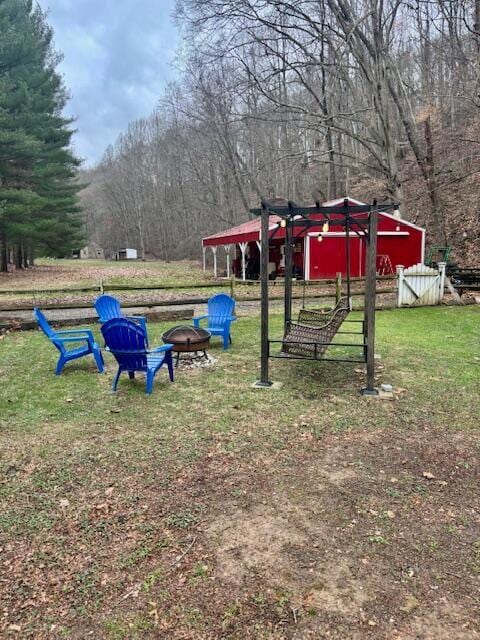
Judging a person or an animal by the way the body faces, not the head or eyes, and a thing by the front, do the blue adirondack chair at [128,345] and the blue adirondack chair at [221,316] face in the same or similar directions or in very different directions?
very different directions

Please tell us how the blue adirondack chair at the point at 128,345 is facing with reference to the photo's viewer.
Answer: facing away from the viewer and to the right of the viewer

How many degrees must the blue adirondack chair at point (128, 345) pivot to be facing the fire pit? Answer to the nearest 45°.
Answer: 0° — it already faces it

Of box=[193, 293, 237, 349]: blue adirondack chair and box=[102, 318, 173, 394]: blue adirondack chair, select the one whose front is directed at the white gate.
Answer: box=[102, 318, 173, 394]: blue adirondack chair

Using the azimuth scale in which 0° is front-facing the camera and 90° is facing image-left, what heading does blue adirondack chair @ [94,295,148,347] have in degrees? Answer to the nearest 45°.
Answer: approximately 315°

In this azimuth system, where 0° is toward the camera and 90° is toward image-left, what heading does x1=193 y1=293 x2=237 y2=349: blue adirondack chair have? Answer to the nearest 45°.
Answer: approximately 45°

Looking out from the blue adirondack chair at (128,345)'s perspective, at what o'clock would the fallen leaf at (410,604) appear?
The fallen leaf is roughly at 4 o'clock from the blue adirondack chair.

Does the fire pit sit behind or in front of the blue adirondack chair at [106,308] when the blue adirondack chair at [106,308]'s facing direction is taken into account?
in front

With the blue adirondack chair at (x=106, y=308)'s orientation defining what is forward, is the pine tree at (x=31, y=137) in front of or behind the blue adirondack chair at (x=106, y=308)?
behind

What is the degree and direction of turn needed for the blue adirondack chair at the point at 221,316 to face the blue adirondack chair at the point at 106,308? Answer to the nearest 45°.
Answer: approximately 45° to its right

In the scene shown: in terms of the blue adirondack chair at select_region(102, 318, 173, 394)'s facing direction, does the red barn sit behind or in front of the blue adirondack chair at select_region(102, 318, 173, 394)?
in front
